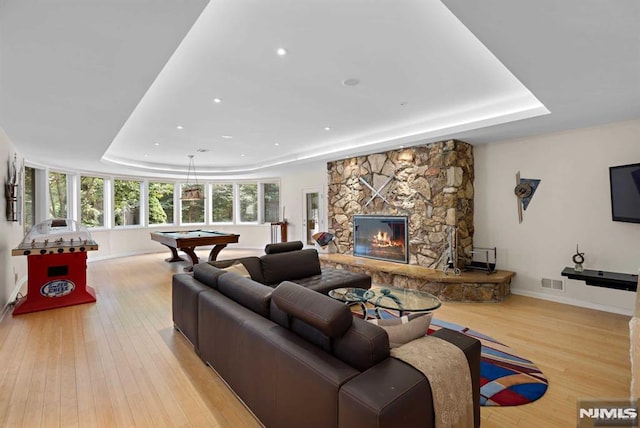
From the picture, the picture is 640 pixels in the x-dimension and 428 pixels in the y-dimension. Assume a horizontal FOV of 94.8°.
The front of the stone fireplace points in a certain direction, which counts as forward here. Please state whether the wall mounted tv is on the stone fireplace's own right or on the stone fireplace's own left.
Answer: on the stone fireplace's own left

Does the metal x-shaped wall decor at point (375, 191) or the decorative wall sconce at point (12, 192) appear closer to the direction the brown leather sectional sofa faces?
the metal x-shaped wall decor

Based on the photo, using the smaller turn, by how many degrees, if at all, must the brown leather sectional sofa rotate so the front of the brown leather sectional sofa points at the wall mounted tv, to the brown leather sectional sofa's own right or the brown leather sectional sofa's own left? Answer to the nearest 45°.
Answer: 0° — it already faces it

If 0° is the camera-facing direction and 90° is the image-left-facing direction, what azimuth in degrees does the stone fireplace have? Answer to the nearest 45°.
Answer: approximately 45°

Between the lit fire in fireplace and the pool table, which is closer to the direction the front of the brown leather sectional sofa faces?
the lit fire in fireplace

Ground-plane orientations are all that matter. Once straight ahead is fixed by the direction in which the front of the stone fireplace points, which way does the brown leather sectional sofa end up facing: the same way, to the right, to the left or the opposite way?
the opposite way

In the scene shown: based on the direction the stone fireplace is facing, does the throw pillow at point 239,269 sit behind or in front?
in front

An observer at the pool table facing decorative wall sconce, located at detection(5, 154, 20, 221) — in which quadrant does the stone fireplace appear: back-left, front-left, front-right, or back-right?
back-left

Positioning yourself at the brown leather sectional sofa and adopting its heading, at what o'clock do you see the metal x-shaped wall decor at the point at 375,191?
The metal x-shaped wall decor is roughly at 11 o'clock from the brown leather sectional sofa.

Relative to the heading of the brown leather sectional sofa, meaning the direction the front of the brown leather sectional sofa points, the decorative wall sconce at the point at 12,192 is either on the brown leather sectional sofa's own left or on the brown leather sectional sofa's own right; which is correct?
on the brown leather sectional sofa's own left

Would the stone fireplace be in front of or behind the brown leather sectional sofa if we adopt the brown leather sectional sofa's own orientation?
in front

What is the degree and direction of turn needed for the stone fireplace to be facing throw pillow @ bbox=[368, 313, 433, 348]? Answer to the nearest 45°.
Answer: approximately 45° to its left

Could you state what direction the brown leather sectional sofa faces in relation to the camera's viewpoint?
facing away from the viewer and to the right of the viewer

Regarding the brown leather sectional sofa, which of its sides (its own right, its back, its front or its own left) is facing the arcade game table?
left
